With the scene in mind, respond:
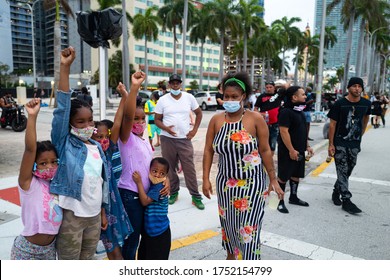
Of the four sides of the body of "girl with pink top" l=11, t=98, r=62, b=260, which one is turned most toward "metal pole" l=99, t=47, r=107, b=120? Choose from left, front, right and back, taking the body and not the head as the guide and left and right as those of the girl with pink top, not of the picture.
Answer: left

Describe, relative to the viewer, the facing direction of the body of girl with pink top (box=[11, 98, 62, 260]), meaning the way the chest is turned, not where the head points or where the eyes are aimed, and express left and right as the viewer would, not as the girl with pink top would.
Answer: facing the viewer and to the right of the viewer

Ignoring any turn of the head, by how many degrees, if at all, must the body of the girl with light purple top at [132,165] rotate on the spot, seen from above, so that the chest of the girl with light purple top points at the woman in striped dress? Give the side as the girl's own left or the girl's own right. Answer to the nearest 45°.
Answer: approximately 45° to the girl's own left

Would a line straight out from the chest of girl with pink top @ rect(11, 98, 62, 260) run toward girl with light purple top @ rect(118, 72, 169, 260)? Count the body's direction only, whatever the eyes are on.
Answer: no

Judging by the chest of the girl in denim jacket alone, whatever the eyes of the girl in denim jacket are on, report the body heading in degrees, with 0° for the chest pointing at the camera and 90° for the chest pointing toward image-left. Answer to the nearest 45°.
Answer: approximately 315°

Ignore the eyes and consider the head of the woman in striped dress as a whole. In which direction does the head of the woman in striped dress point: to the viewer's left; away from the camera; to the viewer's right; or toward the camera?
toward the camera

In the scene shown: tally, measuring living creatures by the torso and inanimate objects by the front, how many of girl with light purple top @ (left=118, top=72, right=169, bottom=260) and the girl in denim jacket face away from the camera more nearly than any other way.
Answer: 0

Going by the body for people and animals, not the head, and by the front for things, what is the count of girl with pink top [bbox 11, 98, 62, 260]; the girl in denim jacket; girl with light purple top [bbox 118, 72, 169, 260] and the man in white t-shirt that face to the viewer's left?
0

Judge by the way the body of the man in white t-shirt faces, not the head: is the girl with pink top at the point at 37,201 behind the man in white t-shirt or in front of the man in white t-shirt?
in front

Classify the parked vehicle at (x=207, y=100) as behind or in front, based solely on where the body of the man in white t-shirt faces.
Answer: behind

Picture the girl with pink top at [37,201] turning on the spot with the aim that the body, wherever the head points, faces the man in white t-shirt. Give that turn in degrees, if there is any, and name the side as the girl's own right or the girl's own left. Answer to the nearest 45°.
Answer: approximately 90° to the girl's own left

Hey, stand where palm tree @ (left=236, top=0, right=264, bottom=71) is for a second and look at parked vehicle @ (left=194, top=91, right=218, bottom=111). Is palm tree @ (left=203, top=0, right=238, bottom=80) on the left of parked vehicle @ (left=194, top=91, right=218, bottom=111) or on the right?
right

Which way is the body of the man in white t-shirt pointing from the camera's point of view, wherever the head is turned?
toward the camera

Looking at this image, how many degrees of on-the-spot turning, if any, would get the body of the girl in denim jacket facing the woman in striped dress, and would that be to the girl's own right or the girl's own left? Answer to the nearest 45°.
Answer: approximately 45° to the girl's own left

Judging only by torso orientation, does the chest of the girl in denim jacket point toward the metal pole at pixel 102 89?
no

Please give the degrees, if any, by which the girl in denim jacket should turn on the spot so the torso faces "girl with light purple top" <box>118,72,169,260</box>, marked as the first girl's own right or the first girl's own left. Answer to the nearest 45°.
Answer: approximately 90° to the first girl's own left

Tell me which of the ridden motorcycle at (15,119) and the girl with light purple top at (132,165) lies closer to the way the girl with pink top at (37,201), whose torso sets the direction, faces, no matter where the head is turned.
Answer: the girl with light purple top

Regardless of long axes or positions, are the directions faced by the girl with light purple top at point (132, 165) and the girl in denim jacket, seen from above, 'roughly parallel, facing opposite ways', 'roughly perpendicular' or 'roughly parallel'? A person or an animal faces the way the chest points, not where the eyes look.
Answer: roughly parallel

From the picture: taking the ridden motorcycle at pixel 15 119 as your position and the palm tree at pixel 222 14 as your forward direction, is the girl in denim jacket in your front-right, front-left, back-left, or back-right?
back-right
